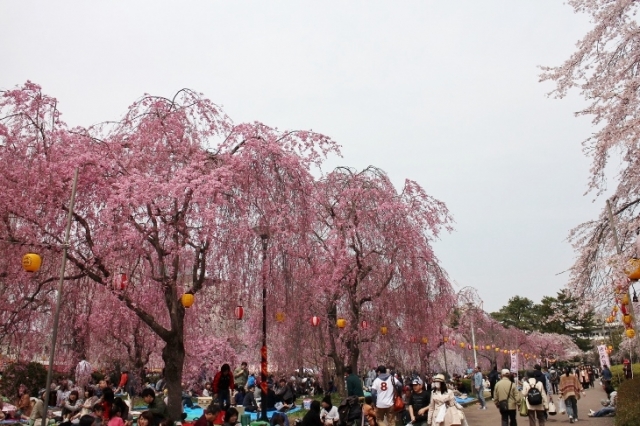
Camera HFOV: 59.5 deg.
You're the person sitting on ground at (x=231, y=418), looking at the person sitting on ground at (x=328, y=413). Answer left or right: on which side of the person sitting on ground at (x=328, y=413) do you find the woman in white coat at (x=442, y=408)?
right
